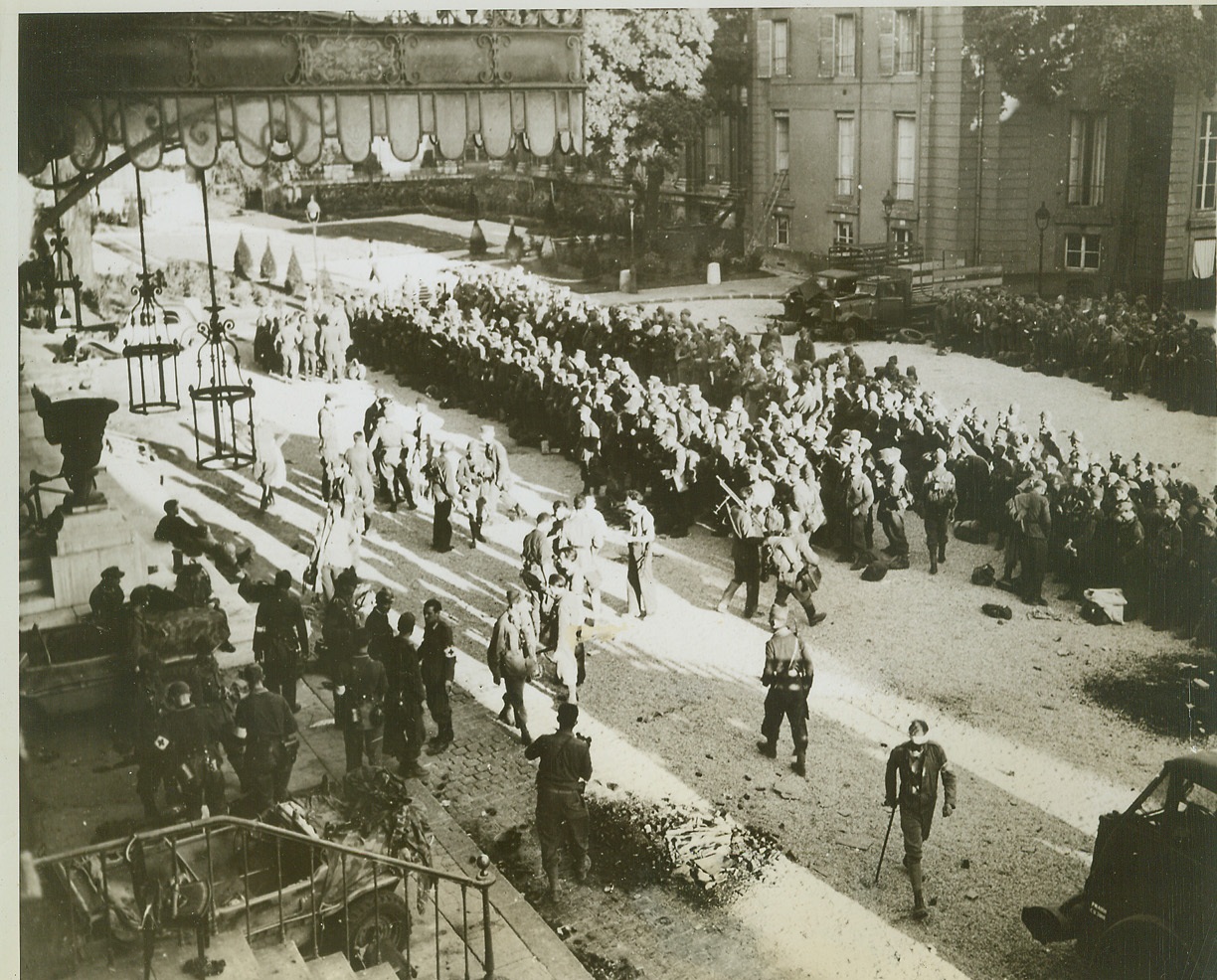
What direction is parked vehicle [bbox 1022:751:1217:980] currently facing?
to the viewer's left

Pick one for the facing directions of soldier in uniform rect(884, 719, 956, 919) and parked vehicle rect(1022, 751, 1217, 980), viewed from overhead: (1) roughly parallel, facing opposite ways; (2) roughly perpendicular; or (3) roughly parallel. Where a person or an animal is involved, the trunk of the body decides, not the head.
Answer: roughly perpendicular

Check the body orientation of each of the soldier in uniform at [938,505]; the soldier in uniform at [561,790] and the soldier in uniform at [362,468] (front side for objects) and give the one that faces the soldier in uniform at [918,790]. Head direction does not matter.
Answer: the soldier in uniform at [938,505]

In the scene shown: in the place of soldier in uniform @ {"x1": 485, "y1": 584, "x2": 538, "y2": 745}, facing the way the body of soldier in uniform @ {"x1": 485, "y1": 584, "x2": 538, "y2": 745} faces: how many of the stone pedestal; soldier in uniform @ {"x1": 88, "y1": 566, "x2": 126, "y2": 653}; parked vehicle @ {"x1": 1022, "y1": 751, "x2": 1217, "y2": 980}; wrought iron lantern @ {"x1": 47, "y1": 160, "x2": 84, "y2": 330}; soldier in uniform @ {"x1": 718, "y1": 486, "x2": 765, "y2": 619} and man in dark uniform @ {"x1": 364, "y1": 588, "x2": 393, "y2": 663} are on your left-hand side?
4

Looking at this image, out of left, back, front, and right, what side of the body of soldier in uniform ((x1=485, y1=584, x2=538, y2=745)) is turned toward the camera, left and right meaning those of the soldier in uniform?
back

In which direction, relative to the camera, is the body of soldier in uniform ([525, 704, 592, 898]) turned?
away from the camera

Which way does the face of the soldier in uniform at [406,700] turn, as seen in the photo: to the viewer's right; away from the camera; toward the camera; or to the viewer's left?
away from the camera
